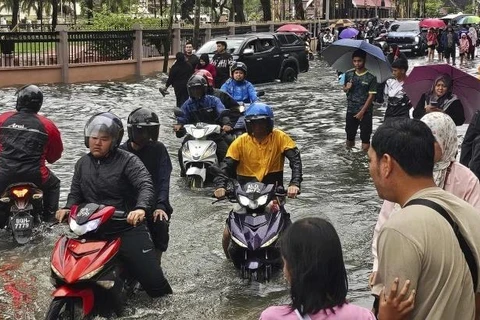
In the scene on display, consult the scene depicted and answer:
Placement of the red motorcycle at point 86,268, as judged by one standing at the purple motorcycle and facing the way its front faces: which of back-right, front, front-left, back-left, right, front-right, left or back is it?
front-right

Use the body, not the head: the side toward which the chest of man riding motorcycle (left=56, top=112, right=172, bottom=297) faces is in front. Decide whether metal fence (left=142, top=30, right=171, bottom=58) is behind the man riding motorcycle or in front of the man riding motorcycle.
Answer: behind

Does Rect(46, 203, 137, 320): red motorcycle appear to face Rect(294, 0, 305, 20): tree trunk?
no

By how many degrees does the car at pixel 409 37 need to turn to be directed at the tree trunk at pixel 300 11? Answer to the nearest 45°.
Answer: approximately 90° to its right

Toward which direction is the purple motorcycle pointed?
toward the camera

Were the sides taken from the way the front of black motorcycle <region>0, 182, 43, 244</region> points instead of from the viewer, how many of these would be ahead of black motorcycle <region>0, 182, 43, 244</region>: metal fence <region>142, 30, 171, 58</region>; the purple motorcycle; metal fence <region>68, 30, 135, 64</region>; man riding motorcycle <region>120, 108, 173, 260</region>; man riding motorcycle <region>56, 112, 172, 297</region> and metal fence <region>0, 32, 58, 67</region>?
3

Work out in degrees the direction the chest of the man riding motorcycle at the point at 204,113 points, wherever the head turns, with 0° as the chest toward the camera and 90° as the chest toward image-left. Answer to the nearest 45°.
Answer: approximately 0°

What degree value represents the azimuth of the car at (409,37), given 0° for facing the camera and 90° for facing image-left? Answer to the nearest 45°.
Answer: approximately 45°

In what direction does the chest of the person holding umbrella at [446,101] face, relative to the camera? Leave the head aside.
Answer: toward the camera

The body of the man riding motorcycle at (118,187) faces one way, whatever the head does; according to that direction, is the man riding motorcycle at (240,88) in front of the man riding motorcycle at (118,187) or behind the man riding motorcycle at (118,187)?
behind
